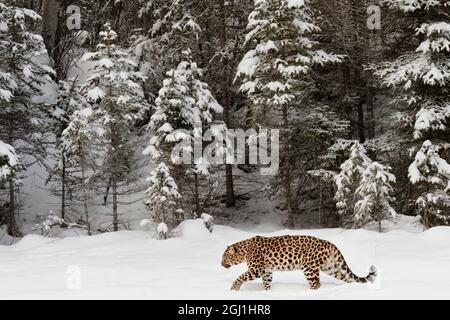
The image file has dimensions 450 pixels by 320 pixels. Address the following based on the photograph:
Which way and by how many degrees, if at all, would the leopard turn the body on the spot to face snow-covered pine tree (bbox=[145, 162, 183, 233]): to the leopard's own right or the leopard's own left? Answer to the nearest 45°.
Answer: approximately 45° to the leopard's own right

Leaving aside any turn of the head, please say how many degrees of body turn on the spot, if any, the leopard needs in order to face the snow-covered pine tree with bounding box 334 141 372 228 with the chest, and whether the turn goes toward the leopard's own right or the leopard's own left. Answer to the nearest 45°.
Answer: approximately 90° to the leopard's own right

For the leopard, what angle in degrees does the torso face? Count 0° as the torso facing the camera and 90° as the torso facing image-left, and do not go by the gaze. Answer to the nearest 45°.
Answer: approximately 90°

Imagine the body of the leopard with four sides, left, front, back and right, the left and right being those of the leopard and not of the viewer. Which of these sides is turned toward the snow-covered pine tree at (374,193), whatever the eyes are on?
right

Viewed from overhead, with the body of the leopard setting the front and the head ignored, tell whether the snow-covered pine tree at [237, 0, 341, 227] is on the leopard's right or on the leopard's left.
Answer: on the leopard's right

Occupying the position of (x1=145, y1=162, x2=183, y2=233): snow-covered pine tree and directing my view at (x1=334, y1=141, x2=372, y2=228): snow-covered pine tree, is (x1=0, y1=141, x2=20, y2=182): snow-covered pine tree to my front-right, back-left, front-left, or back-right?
back-left

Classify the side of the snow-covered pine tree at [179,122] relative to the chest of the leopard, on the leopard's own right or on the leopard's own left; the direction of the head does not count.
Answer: on the leopard's own right

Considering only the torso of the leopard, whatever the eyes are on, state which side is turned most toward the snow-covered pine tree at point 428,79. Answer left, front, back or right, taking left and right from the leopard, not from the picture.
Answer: right

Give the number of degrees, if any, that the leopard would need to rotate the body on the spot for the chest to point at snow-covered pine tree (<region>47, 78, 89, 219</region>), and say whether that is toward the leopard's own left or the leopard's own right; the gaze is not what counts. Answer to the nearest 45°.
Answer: approximately 45° to the leopard's own right
